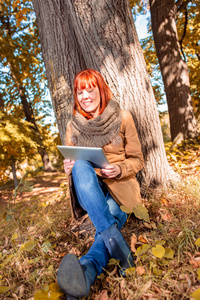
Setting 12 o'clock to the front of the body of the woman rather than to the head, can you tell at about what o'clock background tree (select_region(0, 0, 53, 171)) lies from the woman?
The background tree is roughly at 4 o'clock from the woman.

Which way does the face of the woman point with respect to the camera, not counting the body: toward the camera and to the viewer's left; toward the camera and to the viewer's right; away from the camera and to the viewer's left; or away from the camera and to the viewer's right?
toward the camera and to the viewer's left

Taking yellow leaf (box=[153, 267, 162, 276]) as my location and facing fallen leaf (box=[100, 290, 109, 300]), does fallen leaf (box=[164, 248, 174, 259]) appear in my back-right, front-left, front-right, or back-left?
back-right

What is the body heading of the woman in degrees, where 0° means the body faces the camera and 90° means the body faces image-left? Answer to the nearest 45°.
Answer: approximately 45°

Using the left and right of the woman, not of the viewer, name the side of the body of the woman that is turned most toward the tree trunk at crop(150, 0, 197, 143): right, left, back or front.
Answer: back

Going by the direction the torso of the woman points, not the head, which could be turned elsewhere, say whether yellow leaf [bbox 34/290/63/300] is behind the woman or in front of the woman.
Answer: in front
